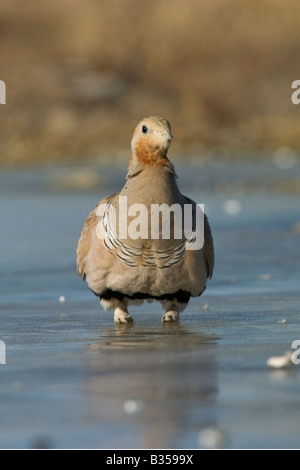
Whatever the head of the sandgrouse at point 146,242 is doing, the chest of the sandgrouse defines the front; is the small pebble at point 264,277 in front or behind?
behind

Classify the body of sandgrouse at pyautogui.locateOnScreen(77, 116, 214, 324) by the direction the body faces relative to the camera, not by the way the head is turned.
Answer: toward the camera

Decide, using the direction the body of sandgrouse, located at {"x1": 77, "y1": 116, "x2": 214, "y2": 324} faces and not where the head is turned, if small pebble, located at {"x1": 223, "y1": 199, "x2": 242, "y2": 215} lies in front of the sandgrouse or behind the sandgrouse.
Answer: behind
